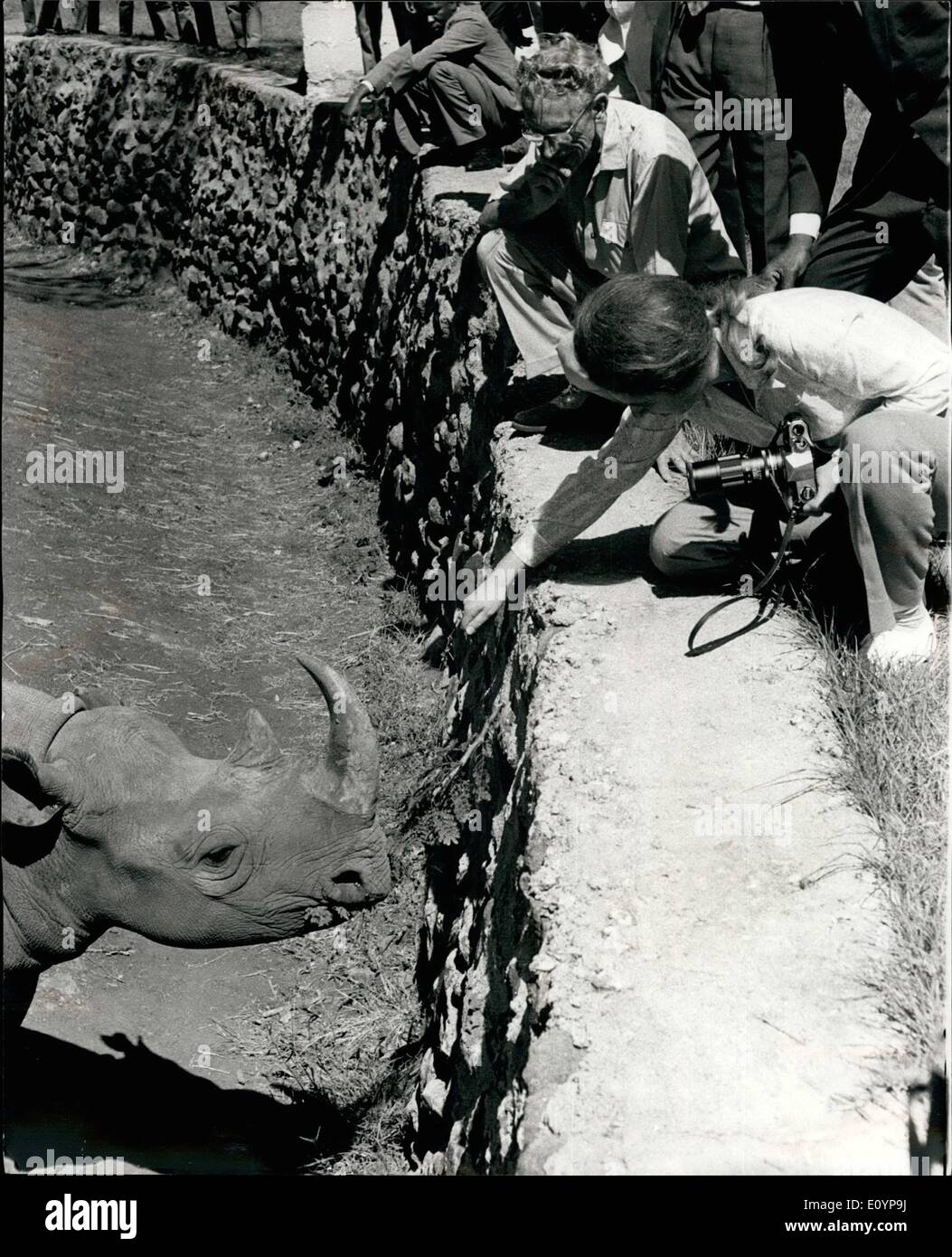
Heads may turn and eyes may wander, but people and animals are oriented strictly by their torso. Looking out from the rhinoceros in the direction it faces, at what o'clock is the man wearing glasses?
The man wearing glasses is roughly at 10 o'clock from the rhinoceros.

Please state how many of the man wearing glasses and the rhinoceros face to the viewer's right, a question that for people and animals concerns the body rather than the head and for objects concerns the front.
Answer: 1

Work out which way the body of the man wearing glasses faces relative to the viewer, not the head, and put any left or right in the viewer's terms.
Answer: facing the viewer and to the left of the viewer

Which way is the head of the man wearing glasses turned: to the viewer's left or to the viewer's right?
to the viewer's left

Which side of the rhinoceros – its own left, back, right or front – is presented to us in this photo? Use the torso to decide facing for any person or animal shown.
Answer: right

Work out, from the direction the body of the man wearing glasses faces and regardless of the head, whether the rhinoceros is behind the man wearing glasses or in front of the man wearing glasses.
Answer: in front

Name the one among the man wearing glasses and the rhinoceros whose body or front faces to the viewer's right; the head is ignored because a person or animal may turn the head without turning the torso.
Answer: the rhinoceros
